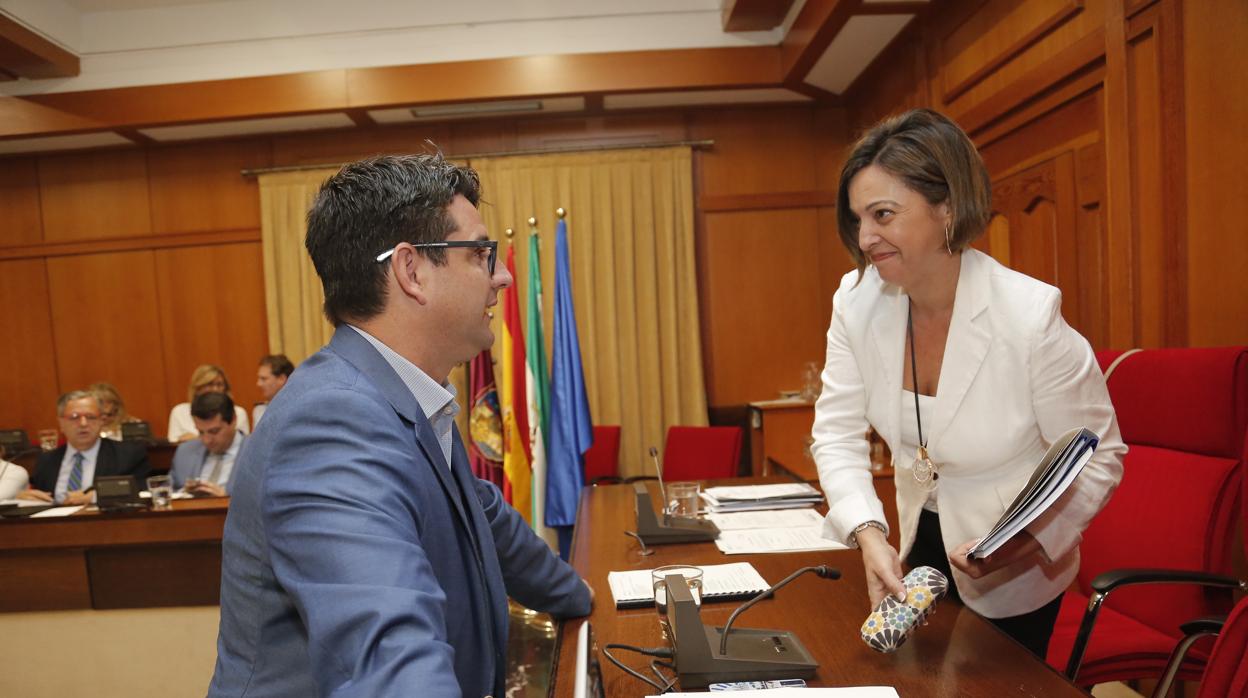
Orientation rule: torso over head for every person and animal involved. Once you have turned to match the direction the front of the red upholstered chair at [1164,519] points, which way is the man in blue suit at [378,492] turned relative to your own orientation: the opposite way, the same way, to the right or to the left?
the opposite way

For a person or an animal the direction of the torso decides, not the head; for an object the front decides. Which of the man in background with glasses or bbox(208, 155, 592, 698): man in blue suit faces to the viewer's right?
the man in blue suit

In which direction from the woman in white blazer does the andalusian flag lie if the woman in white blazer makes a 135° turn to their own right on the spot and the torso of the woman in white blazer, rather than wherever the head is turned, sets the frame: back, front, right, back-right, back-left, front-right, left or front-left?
front-left

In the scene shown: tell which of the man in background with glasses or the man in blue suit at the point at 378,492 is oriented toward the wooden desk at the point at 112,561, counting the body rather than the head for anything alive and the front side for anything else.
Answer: the man in background with glasses

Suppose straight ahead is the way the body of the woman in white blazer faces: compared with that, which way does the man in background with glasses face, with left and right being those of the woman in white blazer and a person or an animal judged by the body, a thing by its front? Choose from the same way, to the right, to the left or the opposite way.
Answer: to the left

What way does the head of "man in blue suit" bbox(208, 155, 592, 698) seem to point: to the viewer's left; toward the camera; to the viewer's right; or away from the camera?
to the viewer's right

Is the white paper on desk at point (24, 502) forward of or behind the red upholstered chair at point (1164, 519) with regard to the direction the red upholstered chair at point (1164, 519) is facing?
forward

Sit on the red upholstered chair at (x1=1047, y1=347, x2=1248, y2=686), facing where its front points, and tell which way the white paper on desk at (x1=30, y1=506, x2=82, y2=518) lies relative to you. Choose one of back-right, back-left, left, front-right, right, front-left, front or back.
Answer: front-right

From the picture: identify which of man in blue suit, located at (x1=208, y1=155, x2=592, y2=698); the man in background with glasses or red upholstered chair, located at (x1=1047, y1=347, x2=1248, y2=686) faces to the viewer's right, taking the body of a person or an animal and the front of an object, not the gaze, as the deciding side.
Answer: the man in blue suit

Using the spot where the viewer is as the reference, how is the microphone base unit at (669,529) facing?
facing to the right of the viewer

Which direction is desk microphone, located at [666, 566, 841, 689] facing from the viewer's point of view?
to the viewer's right
